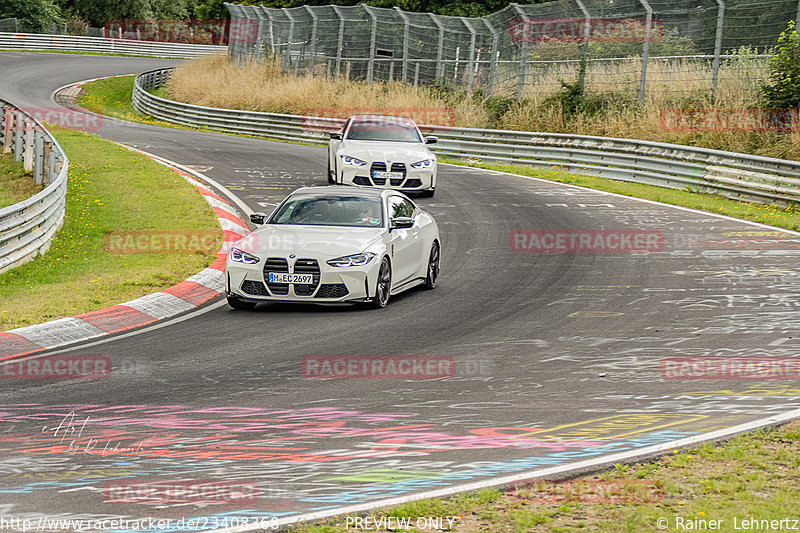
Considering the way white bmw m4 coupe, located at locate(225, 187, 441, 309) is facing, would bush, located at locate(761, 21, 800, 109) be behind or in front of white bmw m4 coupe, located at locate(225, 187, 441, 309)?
behind

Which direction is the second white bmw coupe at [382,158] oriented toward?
toward the camera

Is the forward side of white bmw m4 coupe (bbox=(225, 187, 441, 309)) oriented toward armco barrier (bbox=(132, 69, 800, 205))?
no

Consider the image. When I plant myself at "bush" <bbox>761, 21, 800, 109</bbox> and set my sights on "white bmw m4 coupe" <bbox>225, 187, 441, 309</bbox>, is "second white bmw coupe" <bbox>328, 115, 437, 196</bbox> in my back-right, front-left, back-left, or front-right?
front-right

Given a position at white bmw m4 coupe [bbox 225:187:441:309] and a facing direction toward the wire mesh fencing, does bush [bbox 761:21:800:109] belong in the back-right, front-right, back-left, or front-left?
front-right

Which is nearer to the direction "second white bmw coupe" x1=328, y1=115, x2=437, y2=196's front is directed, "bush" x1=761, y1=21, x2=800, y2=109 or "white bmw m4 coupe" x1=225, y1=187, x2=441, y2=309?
the white bmw m4 coupe

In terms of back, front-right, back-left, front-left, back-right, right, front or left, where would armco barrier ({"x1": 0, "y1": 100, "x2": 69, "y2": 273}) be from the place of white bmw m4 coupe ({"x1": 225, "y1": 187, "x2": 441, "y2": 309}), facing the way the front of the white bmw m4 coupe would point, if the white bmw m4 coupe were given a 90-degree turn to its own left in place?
back

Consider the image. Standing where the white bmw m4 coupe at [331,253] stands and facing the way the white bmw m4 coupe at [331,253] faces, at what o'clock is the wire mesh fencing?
The wire mesh fencing is roughly at 5 o'clock from the white bmw m4 coupe.

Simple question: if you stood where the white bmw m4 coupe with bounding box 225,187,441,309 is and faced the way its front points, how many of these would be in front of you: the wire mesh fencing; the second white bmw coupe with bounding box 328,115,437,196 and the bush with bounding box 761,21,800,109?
0

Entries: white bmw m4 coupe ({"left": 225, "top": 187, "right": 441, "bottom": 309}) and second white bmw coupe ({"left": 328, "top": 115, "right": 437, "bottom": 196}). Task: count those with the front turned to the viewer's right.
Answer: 0

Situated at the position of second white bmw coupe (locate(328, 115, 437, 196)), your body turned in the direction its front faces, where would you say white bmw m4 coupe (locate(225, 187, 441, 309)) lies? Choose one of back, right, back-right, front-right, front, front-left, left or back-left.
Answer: front
